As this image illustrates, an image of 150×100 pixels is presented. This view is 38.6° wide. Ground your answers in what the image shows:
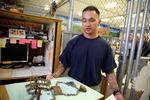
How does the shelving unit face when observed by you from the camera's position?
facing the viewer and to the right of the viewer

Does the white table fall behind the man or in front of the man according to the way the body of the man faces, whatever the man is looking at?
in front

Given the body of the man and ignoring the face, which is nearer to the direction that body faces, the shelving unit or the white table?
the white table

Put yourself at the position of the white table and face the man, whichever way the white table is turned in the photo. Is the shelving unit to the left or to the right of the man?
left

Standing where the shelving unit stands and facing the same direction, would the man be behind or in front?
in front

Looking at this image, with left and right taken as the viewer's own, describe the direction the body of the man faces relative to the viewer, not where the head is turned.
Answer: facing the viewer

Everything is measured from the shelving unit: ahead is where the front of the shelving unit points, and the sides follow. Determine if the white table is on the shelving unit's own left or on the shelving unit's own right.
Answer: on the shelving unit's own left

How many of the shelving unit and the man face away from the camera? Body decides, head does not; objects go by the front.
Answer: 0
